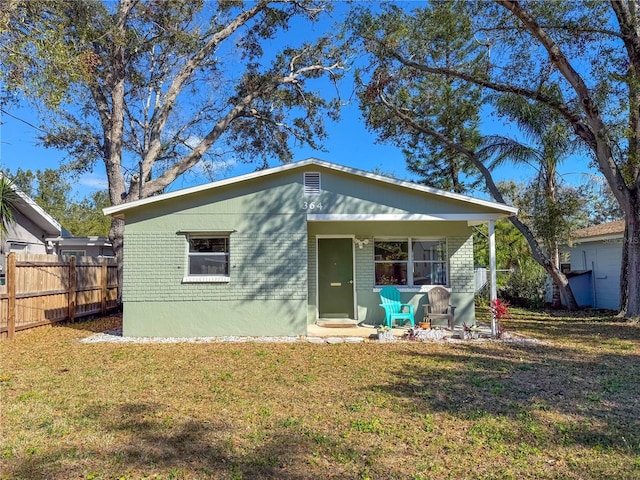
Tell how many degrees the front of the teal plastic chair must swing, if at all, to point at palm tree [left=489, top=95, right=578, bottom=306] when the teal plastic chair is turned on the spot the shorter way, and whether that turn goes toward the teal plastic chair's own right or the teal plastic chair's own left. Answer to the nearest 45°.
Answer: approximately 90° to the teal plastic chair's own left

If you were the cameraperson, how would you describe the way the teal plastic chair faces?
facing the viewer and to the right of the viewer

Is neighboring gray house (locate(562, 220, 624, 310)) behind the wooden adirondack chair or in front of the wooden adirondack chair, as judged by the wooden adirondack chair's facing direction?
behind

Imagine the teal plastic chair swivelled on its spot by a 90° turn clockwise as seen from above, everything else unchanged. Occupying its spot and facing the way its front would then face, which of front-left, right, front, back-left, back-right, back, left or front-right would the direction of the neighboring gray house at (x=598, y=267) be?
back

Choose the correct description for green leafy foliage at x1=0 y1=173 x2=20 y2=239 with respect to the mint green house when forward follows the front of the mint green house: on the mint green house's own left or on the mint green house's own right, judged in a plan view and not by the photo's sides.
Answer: on the mint green house's own right

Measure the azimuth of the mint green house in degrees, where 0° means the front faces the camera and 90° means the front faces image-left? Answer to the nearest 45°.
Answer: approximately 0°
